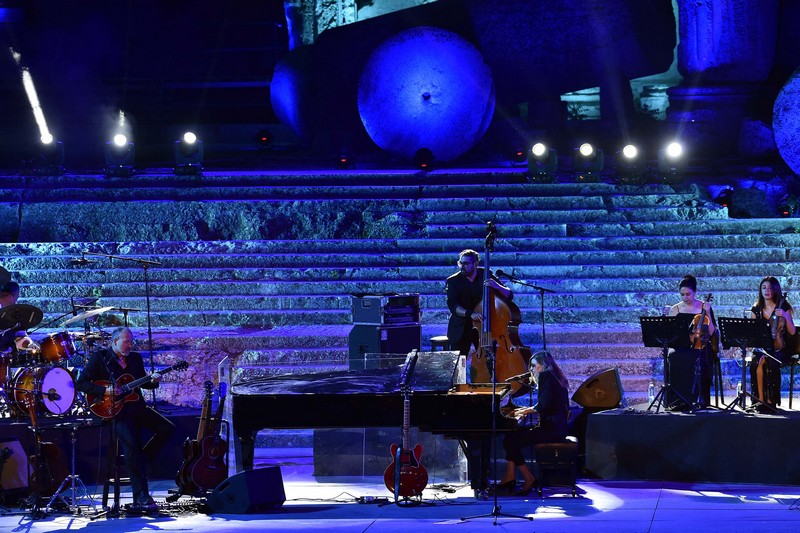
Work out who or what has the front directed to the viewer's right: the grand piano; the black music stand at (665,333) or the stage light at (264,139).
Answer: the grand piano

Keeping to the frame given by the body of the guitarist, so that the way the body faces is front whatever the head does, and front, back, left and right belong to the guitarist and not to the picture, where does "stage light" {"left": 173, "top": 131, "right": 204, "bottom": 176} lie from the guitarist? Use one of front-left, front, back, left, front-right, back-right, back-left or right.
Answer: back-left

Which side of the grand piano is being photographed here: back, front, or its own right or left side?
right

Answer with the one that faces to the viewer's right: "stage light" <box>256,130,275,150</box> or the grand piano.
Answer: the grand piano

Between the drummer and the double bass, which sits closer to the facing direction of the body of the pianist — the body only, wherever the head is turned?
the drummer

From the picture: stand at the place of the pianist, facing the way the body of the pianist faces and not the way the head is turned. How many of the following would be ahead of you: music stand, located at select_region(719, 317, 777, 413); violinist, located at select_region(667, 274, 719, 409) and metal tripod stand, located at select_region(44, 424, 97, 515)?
1

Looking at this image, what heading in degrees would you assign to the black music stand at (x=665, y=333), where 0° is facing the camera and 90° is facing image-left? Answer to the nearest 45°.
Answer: approximately 180°

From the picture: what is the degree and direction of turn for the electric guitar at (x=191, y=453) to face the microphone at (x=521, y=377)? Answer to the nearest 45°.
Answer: approximately 45° to its left

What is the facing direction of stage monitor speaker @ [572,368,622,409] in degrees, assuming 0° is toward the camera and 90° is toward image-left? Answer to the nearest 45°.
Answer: approximately 90°

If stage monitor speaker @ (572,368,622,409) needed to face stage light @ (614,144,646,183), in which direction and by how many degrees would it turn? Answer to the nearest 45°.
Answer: approximately 90° to its right

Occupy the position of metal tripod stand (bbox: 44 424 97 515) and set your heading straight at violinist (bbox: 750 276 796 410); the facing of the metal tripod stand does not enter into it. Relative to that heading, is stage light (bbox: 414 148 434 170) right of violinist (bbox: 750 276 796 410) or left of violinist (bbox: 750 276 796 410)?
left

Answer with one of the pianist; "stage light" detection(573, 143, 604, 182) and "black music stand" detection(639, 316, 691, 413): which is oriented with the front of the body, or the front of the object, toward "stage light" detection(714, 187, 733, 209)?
the black music stand
